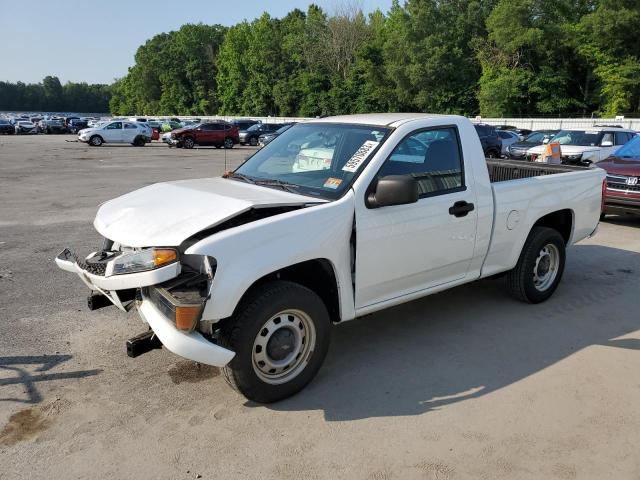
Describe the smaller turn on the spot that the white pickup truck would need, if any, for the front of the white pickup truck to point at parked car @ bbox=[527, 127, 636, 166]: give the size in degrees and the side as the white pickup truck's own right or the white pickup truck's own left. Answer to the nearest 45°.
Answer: approximately 180°

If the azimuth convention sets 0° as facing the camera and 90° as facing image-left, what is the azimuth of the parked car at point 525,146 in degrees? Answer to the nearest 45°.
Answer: approximately 45°

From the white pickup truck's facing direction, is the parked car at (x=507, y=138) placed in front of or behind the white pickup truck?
behind

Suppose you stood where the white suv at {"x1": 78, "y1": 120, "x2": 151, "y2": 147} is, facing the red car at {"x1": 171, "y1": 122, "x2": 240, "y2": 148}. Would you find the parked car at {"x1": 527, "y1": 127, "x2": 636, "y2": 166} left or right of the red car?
right

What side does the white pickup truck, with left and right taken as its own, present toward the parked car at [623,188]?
back

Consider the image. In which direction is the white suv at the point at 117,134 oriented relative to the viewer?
to the viewer's left

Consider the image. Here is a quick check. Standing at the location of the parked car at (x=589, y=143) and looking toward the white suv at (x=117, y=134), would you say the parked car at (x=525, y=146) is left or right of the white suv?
right

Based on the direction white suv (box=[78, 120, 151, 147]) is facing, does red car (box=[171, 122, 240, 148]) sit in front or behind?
behind

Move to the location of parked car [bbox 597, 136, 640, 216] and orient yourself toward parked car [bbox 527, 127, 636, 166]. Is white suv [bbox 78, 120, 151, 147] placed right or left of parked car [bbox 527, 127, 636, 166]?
left
